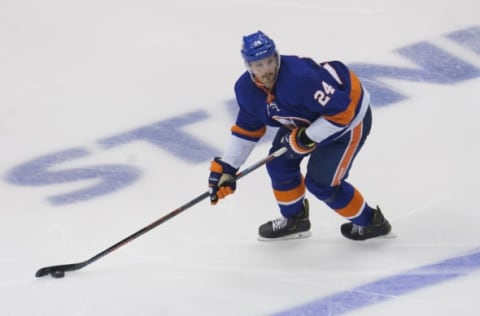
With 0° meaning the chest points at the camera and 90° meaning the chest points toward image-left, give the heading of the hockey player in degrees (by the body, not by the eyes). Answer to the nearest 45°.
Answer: approximately 45°
